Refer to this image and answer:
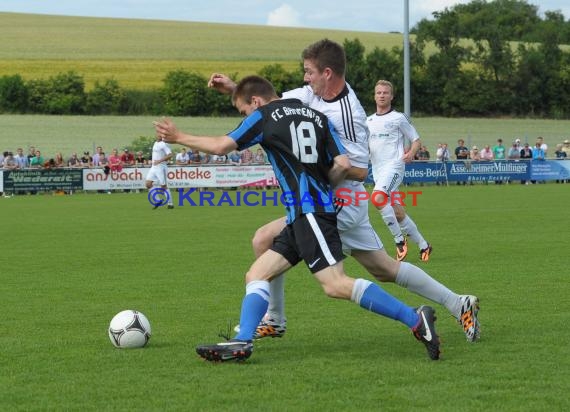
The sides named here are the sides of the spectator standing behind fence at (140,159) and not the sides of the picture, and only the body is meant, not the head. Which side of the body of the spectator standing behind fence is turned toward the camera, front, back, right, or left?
front

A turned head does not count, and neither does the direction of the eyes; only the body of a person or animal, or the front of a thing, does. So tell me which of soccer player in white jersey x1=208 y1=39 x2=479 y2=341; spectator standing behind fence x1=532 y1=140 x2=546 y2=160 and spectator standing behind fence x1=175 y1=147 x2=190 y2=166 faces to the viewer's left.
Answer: the soccer player in white jersey

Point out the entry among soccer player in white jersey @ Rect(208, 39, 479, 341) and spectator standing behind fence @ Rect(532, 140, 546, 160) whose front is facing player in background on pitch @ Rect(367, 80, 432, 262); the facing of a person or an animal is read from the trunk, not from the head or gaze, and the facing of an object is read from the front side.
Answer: the spectator standing behind fence

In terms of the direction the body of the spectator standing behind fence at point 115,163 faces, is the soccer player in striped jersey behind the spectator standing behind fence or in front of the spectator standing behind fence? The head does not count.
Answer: in front

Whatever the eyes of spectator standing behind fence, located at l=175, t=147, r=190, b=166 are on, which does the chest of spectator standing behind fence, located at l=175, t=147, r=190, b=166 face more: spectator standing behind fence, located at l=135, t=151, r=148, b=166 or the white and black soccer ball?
the white and black soccer ball

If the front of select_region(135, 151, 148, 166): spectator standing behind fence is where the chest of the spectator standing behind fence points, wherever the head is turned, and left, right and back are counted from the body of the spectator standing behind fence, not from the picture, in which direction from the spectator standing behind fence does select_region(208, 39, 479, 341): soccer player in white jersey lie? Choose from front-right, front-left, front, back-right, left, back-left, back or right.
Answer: front

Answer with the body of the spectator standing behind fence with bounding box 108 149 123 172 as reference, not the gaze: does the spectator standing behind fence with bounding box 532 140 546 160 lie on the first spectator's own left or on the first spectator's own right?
on the first spectator's own left

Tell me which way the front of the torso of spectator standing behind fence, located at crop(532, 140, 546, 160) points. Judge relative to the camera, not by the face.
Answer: toward the camera

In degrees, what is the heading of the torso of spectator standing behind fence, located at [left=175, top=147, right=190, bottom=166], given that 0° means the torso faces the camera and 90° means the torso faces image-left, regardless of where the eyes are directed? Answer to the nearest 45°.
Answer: approximately 0°

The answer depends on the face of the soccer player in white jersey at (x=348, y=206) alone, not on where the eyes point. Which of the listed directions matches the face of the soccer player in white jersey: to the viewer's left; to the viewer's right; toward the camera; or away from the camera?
to the viewer's left

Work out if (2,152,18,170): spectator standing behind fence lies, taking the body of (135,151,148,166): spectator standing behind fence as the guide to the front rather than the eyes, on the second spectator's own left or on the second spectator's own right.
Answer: on the second spectator's own right

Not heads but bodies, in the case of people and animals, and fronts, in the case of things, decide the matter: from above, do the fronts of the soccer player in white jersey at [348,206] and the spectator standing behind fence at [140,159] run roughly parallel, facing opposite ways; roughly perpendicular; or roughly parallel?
roughly perpendicular

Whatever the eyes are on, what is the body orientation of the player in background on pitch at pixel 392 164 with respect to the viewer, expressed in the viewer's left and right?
facing the viewer and to the left of the viewer

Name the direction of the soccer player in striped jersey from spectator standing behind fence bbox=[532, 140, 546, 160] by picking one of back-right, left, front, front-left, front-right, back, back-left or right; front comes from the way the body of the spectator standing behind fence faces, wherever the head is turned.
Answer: front
